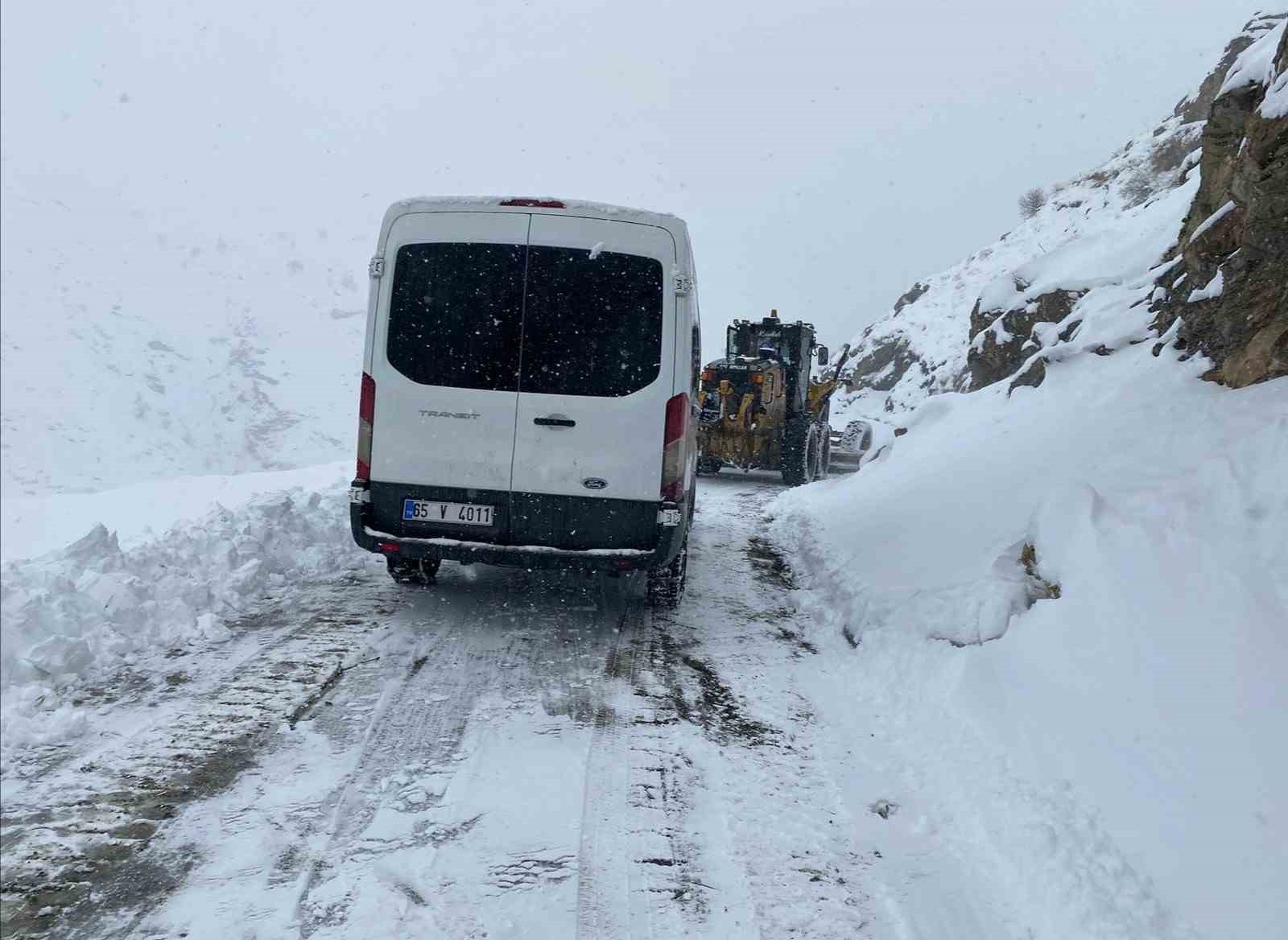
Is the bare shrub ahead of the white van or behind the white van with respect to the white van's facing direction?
ahead

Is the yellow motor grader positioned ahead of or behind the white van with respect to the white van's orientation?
ahead

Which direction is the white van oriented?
away from the camera
